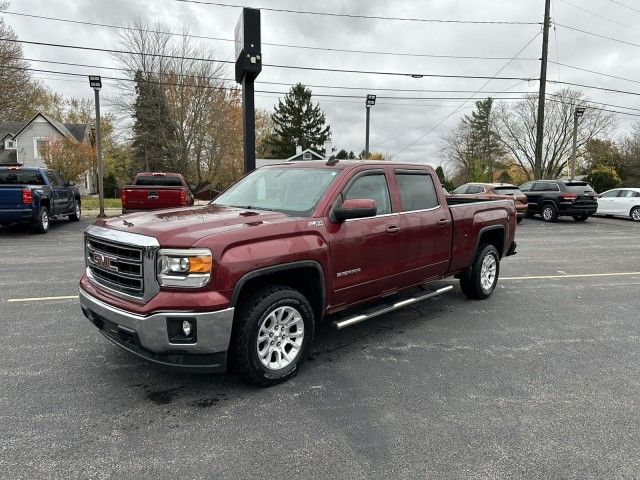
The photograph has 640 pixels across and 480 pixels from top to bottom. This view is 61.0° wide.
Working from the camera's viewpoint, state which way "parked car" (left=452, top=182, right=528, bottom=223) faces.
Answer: facing away from the viewer and to the left of the viewer

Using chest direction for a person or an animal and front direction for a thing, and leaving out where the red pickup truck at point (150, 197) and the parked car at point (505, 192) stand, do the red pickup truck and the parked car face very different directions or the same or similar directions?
same or similar directions

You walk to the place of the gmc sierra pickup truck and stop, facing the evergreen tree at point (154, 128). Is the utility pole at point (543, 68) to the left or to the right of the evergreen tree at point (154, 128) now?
right

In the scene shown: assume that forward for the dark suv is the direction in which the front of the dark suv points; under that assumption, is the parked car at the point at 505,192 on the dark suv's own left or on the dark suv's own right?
on the dark suv's own left

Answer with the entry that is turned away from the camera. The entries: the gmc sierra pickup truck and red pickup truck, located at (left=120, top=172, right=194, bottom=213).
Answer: the red pickup truck

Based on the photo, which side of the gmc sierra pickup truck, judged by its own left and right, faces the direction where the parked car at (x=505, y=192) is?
back

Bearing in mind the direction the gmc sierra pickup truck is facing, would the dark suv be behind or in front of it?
behind

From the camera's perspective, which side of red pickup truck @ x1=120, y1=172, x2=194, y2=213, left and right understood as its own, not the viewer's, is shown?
back

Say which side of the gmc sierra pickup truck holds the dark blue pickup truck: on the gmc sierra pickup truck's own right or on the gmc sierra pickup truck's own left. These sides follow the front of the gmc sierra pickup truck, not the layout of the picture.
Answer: on the gmc sierra pickup truck's own right

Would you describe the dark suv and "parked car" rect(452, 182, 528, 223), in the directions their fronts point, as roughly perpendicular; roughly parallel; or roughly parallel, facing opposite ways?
roughly parallel

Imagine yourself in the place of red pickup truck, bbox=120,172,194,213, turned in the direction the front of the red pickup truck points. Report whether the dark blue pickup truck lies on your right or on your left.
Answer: on your left

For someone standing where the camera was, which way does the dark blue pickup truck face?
facing away from the viewer and to the right of the viewer

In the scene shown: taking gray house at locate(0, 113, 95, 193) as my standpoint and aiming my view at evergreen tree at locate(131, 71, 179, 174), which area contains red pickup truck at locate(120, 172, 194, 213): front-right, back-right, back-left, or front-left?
front-right

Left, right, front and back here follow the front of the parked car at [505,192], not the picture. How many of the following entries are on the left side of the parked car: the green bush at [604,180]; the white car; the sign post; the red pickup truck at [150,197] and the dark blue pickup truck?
3

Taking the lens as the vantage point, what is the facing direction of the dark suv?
facing away from the viewer and to the left of the viewer

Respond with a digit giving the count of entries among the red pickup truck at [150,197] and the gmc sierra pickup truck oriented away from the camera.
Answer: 1

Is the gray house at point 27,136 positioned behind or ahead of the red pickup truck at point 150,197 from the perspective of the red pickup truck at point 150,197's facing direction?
ahead
